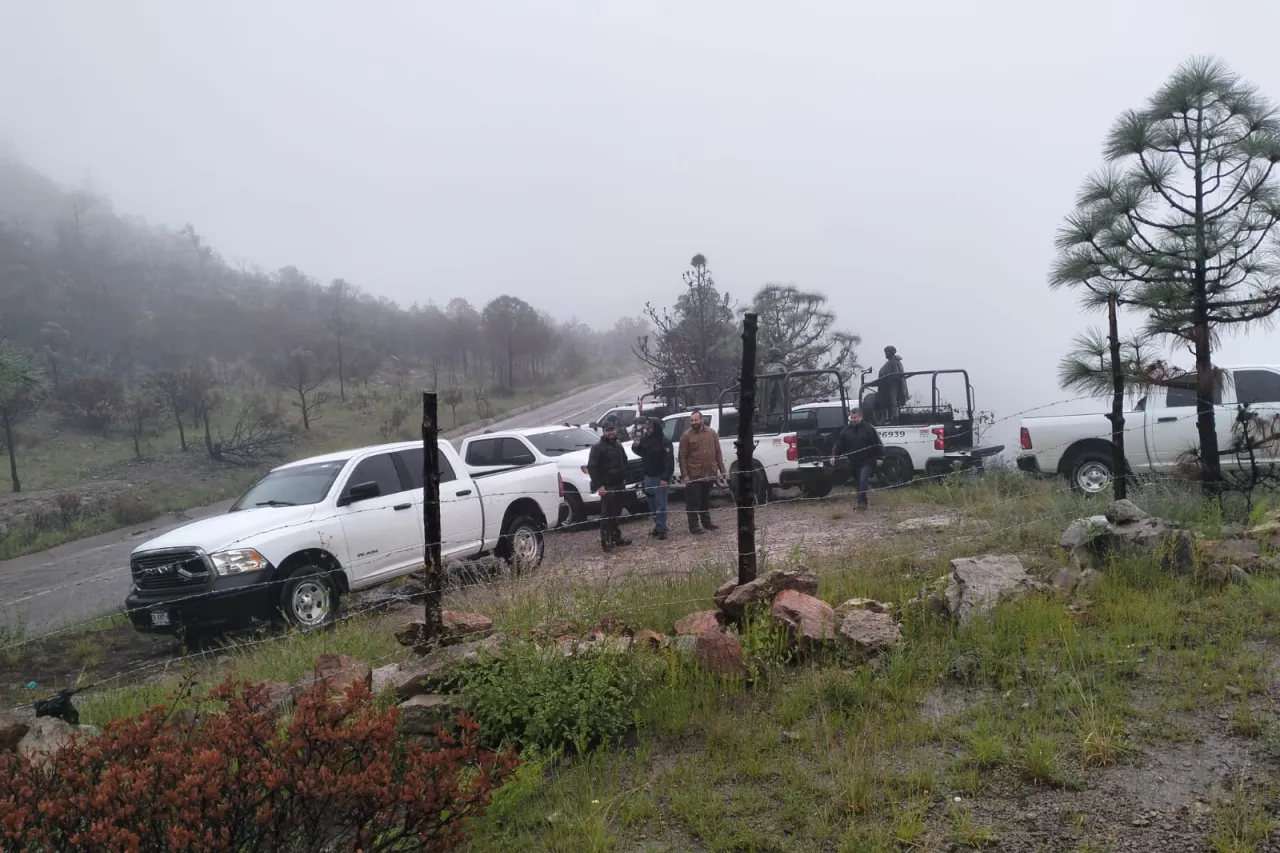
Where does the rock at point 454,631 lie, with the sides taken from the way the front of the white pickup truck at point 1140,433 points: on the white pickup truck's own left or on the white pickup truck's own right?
on the white pickup truck's own right

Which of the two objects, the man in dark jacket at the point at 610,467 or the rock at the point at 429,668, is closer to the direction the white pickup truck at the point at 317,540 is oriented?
the rock

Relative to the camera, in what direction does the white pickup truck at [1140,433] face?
facing to the right of the viewer

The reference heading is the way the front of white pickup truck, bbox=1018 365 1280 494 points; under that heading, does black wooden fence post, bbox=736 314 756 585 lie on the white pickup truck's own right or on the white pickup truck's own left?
on the white pickup truck's own right

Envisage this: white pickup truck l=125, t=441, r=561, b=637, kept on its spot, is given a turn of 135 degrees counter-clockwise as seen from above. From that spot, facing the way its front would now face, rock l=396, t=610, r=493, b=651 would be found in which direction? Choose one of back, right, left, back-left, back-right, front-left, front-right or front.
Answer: right

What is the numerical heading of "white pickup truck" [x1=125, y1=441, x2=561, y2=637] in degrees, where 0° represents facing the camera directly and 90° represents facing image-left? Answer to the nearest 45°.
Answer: approximately 45°

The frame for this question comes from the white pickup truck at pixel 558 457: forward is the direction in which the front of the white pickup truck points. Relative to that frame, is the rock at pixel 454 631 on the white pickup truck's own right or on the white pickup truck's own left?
on the white pickup truck's own right

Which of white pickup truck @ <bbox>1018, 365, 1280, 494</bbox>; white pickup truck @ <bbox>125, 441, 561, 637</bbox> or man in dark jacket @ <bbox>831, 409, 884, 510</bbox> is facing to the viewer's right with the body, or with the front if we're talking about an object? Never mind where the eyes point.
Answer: white pickup truck @ <bbox>1018, 365, 1280, 494</bbox>

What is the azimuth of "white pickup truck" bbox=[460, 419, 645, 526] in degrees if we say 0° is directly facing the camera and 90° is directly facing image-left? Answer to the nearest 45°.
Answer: approximately 315°

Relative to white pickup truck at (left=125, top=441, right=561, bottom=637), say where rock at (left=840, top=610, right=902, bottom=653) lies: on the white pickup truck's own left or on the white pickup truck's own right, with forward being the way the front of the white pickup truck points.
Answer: on the white pickup truck's own left

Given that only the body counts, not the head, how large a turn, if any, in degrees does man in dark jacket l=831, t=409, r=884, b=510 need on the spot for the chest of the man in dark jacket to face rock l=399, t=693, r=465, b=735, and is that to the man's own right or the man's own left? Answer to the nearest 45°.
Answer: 0° — they already face it

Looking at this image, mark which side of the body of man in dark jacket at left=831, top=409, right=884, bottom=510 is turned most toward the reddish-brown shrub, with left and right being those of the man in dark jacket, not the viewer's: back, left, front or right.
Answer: front

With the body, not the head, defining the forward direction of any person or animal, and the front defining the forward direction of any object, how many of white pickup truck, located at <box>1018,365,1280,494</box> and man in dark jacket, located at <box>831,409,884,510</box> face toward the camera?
1

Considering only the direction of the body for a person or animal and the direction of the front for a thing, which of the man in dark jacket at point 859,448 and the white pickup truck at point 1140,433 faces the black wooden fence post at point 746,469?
the man in dark jacket
